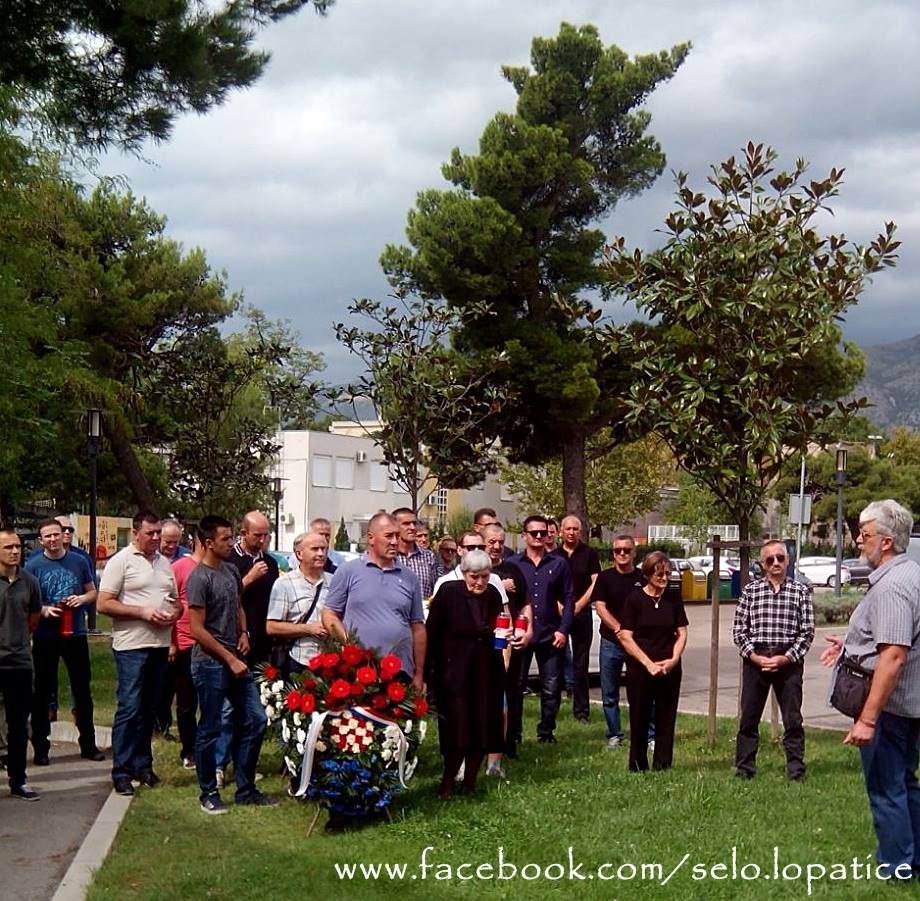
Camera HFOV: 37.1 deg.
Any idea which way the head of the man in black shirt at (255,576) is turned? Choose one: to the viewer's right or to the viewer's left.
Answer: to the viewer's right

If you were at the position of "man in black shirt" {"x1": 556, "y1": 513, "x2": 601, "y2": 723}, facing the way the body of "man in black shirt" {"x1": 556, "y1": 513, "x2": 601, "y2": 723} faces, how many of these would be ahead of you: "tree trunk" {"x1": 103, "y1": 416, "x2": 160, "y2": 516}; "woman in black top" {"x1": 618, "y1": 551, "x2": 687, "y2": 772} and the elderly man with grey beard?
2

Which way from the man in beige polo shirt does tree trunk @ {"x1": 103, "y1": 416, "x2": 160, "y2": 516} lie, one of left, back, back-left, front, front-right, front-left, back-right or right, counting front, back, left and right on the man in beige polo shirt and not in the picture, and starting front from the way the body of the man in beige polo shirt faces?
back-left

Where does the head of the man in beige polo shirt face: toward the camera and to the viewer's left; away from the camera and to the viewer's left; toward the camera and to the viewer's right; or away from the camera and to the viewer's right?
toward the camera and to the viewer's right

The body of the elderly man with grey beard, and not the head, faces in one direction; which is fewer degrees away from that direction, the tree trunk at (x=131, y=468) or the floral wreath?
the floral wreath

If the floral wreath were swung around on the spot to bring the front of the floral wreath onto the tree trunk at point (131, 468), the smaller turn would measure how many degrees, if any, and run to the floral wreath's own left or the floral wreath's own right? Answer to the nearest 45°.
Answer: approximately 180°

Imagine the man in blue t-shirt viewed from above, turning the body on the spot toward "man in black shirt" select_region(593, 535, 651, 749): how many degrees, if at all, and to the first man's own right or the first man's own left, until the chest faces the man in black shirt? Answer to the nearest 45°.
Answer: approximately 90° to the first man's own left

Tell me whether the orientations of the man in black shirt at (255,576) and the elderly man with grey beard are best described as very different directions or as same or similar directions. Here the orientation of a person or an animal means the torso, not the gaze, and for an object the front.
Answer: very different directions

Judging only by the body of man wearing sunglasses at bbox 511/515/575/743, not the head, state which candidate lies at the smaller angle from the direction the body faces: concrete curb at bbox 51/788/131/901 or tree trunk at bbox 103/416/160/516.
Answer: the concrete curb
